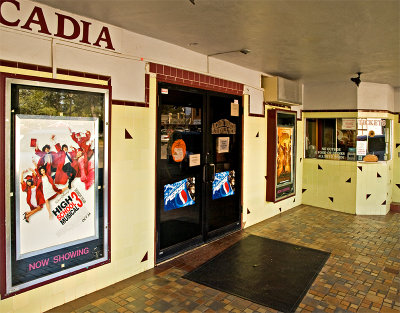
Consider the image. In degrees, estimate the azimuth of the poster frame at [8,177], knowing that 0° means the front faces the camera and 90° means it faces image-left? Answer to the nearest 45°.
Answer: approximately 315°

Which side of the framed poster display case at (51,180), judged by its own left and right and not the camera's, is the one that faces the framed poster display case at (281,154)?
left

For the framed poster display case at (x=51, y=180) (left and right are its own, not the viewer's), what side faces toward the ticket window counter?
left

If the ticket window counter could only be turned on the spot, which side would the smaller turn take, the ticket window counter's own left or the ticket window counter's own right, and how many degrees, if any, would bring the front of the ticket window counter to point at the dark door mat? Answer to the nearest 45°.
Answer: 0° — it already faces it

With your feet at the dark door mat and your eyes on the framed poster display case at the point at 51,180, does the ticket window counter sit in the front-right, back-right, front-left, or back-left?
back-right

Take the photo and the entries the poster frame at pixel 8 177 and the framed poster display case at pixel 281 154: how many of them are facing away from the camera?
0

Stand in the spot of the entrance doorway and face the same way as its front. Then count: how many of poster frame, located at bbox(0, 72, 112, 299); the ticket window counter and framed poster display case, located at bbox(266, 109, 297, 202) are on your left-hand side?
2

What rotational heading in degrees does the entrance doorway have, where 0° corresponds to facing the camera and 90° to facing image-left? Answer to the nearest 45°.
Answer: approximately 315°

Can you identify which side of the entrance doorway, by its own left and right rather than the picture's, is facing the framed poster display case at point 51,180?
right

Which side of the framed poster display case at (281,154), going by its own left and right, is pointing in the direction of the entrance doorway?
right

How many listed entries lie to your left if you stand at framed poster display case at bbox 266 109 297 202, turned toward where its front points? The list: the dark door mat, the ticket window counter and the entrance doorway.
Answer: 1

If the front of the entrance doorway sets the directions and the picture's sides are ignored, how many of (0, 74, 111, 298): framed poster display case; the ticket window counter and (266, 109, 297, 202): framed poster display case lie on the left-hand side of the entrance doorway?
2
